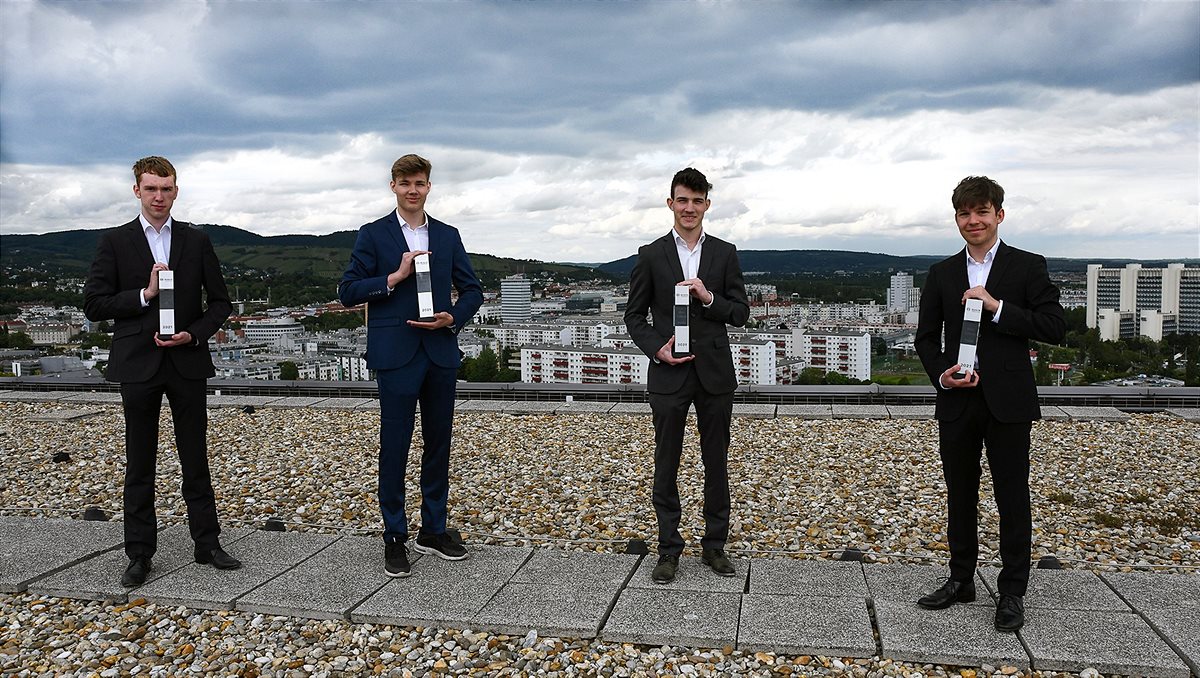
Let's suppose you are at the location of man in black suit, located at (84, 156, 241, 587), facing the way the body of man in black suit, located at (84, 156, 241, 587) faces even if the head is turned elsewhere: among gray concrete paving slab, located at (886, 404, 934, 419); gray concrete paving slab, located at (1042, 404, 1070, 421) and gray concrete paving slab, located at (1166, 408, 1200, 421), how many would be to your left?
3

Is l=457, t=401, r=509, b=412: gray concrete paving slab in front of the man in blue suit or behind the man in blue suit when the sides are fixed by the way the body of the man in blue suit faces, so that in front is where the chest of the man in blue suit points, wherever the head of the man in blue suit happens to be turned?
behind

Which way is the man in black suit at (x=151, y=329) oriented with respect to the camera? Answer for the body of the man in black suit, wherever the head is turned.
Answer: toward the camera

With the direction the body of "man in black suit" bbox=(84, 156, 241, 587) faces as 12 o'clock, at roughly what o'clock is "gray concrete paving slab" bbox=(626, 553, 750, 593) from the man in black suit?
The gray concrete paving slab is roughly at 10 o'clock from the man in black suit.

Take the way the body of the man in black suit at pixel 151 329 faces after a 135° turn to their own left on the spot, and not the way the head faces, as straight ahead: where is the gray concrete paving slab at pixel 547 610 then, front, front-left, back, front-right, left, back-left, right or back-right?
right

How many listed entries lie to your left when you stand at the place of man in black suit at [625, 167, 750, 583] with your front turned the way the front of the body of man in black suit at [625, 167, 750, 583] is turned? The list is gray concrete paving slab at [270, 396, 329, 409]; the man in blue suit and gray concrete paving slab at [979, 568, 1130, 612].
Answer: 1

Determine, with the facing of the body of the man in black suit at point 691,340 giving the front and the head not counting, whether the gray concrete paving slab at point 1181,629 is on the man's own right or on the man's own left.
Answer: on the man's own left

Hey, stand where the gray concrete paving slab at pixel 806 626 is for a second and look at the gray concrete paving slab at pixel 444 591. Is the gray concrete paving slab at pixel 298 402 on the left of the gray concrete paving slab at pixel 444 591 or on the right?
right

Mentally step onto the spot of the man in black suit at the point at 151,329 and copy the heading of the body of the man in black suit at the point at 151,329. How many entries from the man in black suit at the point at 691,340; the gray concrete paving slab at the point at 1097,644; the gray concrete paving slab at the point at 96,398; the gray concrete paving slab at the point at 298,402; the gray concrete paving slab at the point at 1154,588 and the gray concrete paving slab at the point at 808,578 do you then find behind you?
2

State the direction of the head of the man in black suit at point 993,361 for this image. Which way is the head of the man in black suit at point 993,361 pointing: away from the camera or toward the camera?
toward the camera

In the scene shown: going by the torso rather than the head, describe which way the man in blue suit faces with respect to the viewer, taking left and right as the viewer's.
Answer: facing the viewer

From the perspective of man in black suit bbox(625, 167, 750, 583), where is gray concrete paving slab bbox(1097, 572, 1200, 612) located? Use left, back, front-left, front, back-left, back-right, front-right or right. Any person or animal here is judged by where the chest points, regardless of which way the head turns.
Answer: left

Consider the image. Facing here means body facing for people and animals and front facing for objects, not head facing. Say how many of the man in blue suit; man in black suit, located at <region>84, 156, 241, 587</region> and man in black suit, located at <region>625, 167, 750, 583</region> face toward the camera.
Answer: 3

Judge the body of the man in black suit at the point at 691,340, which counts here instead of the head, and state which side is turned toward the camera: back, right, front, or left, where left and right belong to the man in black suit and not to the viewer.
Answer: front

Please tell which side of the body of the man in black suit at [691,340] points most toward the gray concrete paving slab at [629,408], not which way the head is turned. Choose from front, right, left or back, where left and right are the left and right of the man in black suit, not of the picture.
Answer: back
